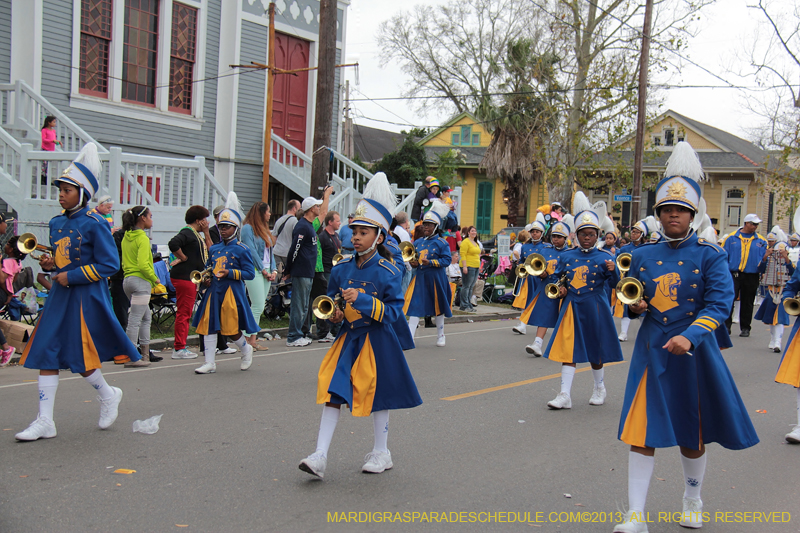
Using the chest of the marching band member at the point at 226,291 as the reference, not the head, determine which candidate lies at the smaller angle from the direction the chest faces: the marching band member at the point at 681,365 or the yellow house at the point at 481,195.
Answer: the marching band member

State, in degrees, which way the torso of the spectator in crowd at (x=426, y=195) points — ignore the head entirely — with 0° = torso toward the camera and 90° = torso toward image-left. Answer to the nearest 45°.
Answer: approximately 315°

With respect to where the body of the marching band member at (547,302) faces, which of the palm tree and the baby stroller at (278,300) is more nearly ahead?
the baby stroller

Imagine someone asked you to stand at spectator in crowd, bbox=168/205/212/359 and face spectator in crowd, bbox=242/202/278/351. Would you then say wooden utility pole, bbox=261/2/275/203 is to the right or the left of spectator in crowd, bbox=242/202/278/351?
left

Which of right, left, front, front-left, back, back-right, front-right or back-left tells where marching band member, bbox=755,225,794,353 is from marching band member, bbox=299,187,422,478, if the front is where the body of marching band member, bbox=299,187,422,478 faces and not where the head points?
back

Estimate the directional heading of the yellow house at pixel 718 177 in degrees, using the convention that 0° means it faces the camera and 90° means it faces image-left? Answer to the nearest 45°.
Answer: approximately 0°

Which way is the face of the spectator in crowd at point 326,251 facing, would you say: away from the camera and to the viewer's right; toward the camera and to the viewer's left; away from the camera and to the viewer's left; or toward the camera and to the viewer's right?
toward the camera and to the viewer's right

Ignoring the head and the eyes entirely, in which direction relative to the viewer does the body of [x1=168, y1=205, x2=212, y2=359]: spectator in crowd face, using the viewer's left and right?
facing to the right of the viewer

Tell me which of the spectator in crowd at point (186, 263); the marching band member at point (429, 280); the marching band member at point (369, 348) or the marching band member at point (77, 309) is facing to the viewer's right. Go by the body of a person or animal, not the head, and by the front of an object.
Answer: the spectator in crowd

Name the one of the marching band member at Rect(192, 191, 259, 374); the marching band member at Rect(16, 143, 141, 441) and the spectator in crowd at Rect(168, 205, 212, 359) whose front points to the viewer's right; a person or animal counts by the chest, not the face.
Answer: the spectator in crowd
